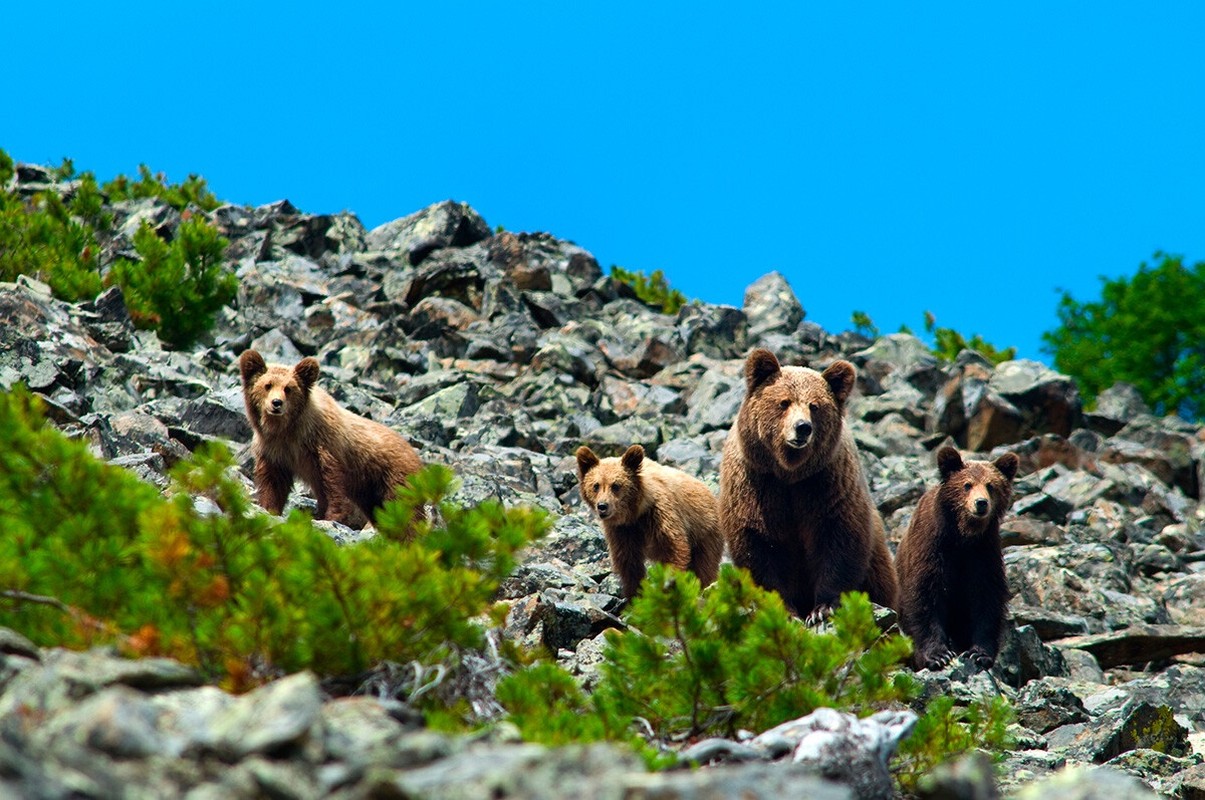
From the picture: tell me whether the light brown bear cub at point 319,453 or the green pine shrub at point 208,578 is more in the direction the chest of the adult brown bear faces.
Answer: the green pine shrub

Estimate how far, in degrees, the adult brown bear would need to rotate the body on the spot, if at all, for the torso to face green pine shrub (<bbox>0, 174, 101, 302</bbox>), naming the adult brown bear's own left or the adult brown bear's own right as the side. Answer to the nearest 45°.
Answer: approximately 135° to the adult brown bear's own right

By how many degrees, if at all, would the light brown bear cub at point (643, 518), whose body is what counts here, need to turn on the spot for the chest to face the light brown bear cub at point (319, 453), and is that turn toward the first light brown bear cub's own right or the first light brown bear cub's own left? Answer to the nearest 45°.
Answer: approximately 45° to the first light brown bear cub's own right

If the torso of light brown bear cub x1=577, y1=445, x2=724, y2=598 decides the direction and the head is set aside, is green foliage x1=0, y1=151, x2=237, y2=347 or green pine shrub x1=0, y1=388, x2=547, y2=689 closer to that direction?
the green pine shrub

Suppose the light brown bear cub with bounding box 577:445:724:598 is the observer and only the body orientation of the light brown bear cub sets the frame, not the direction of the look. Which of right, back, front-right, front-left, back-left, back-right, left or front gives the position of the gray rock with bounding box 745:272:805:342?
back-right

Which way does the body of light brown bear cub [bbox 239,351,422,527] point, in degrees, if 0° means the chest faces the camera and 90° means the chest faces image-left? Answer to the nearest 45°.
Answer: approximately 45°

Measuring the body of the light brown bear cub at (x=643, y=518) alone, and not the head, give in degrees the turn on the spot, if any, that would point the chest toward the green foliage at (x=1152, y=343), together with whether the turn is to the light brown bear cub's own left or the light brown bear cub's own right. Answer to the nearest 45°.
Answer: approximately 180°

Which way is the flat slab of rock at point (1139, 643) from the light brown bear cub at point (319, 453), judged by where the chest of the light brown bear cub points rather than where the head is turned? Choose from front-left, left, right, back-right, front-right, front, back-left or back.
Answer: back-left
